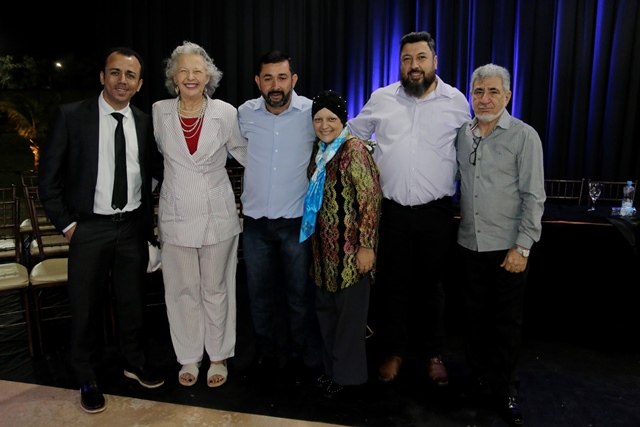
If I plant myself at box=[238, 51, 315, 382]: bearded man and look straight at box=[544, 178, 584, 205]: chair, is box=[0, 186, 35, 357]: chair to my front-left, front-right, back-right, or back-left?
back-left

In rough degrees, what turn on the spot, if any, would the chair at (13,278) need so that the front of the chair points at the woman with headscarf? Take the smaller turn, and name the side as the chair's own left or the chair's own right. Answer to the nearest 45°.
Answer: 0° — it already faces them

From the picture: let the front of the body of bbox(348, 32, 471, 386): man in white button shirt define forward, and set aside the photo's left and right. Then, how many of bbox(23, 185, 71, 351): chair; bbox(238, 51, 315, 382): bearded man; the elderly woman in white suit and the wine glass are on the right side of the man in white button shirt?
3

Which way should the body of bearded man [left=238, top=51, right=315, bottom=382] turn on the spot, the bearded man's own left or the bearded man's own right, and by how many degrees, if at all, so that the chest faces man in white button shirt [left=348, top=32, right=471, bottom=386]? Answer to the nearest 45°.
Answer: approximately 90° to the bearded man's own left

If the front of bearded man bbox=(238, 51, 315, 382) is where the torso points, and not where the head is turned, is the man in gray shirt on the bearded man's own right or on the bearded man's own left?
on the bearded man's own left

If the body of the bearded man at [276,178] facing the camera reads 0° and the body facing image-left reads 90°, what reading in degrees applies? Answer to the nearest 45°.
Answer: approximately 0°

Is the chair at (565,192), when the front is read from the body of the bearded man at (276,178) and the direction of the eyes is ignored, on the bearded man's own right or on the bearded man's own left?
on the bearded man's own left

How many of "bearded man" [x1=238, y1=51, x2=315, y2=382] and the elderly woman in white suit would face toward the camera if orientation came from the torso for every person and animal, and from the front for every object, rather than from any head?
2

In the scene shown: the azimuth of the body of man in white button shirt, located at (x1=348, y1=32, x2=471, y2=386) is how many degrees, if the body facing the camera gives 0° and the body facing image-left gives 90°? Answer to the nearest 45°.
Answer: approximately 0°

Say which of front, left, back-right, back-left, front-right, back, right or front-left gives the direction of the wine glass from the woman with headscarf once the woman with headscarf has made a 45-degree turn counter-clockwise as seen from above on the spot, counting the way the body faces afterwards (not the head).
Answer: back-left

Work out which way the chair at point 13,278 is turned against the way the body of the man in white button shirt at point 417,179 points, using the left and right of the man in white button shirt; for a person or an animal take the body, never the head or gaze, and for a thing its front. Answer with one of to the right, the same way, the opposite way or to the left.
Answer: to the left
